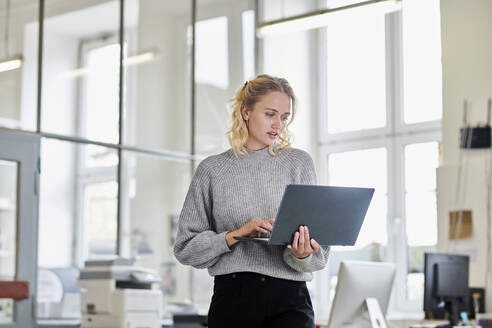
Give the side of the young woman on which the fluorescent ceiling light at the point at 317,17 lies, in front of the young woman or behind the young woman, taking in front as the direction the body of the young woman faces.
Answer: behind

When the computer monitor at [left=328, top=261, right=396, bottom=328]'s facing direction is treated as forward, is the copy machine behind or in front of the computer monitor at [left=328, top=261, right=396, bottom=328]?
in front

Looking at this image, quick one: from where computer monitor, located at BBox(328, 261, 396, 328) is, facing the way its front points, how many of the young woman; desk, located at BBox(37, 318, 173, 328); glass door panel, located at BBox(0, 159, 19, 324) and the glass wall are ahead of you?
3

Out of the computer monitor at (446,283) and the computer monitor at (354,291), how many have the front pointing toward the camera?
0

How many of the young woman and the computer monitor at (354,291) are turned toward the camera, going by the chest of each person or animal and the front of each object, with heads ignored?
1

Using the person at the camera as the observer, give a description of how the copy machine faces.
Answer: facing the viewer and to the right of the viewer

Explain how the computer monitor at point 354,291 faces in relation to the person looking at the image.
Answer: facing away from the viewer and to the left of the viewer

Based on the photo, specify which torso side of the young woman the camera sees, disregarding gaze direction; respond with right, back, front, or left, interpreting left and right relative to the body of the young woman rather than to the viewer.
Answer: front

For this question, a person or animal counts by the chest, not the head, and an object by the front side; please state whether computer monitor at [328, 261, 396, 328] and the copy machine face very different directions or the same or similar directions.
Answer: very different directions

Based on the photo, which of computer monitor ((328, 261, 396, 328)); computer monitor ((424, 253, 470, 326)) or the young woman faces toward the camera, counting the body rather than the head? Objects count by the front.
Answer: the young woman

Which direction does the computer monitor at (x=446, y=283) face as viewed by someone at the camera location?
facing away from the viewer and to the left of the viewer

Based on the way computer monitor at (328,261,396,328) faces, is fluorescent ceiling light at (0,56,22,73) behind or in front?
in front
